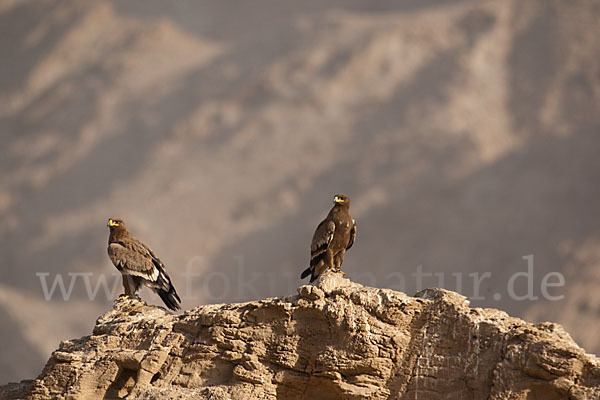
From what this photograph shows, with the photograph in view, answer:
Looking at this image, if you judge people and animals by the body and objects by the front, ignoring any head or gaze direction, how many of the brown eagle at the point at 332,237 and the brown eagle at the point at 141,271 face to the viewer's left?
1

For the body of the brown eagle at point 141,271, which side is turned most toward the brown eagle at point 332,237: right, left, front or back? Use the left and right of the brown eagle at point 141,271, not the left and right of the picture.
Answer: back

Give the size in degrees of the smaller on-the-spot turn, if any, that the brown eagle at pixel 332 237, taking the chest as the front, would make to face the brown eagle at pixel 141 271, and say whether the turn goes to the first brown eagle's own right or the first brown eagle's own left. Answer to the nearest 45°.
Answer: approximately 135° to the first brown eagle's own right

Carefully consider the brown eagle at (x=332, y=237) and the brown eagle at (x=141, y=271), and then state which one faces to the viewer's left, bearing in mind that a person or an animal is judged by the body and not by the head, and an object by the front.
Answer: the brown eagle at (x=141, y=271)

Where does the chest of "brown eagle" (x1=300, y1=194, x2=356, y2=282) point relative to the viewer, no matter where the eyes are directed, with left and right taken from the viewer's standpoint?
facing the viewer and to the right of the viewer

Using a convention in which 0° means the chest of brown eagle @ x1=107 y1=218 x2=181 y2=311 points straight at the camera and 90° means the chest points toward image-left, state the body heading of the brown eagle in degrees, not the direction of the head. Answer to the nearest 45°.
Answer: approximately 90°
